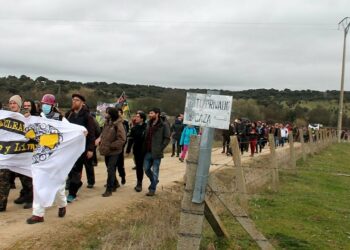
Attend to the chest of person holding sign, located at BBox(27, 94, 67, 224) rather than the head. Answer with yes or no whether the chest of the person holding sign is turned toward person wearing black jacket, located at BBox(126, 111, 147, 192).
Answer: no

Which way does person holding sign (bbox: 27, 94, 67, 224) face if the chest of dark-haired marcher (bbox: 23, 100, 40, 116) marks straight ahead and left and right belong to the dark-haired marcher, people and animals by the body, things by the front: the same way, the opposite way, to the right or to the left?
the same way

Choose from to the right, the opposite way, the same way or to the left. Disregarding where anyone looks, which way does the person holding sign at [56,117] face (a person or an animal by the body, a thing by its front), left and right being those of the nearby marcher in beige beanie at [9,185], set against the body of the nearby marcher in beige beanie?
the same way

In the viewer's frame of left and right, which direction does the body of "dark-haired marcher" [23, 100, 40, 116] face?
facing the viewer and to the left of the viewer

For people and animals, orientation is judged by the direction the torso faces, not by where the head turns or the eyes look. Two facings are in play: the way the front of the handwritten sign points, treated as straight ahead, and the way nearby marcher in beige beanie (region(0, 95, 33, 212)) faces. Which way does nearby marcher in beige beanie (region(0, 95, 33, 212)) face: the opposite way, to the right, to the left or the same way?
the same way

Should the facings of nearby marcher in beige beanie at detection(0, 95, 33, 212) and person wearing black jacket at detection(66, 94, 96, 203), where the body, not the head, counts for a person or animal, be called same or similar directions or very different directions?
same or similar directions

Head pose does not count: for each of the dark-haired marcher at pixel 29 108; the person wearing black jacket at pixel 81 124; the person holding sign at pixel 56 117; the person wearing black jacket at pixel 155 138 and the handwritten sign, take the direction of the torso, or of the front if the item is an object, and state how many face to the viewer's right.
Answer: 0

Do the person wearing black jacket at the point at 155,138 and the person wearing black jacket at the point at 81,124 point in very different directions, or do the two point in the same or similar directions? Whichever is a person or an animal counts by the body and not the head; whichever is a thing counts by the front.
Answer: same or similar directions

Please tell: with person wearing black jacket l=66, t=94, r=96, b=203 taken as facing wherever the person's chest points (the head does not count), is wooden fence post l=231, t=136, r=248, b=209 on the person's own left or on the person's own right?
on the person's own left

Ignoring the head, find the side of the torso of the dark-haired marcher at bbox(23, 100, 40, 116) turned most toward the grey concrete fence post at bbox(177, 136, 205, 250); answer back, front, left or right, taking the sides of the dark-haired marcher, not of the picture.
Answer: left

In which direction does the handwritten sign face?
toward the camera

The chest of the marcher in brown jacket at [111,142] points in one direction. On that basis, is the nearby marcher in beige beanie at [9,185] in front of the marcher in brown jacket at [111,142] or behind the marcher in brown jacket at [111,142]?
in front
